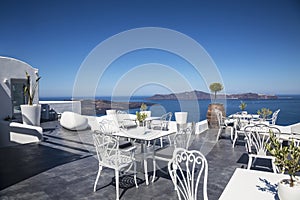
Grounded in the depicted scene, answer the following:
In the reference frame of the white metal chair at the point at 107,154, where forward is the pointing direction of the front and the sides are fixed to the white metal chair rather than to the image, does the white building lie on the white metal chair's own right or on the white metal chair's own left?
on the white metal chair's own left

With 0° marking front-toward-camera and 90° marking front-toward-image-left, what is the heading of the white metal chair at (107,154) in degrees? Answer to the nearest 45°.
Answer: approximately 225°

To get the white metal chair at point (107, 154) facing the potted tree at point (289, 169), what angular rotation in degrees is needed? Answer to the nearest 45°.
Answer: approximately 90° to its right

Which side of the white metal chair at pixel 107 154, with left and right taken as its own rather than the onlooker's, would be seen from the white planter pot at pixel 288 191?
right

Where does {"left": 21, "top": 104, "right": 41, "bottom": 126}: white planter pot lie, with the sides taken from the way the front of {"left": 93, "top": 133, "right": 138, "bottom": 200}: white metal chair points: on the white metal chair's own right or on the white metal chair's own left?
on the white metal chair's own left

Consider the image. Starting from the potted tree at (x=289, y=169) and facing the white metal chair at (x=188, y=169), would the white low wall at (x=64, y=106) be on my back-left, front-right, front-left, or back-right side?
front-right

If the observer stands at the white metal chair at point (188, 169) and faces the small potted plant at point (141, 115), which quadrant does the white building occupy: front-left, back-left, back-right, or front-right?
front-left

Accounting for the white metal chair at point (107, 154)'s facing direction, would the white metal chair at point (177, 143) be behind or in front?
in front

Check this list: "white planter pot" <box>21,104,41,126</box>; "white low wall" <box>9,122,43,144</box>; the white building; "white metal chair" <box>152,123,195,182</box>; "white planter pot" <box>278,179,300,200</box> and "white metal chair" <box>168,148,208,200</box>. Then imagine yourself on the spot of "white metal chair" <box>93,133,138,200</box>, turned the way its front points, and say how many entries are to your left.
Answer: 3

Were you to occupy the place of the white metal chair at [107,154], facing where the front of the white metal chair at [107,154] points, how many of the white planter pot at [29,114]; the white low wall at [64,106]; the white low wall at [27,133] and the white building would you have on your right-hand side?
0

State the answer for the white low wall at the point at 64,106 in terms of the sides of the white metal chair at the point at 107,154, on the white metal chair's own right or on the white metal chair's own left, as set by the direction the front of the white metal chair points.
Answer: on the white metal chair's own left

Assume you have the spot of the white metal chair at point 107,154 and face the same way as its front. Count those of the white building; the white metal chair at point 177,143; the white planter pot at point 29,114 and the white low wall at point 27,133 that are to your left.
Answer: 3

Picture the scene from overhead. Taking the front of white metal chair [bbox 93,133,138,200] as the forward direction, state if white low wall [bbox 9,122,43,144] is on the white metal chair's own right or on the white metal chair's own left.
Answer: on the white metal chair's own left

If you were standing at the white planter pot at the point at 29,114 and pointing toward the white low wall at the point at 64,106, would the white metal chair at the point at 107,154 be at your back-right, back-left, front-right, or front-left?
back-right

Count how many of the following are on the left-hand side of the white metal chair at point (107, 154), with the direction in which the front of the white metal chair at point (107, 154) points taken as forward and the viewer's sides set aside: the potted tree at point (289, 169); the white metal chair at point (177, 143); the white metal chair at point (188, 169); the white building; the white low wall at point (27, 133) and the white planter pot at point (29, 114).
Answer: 3
